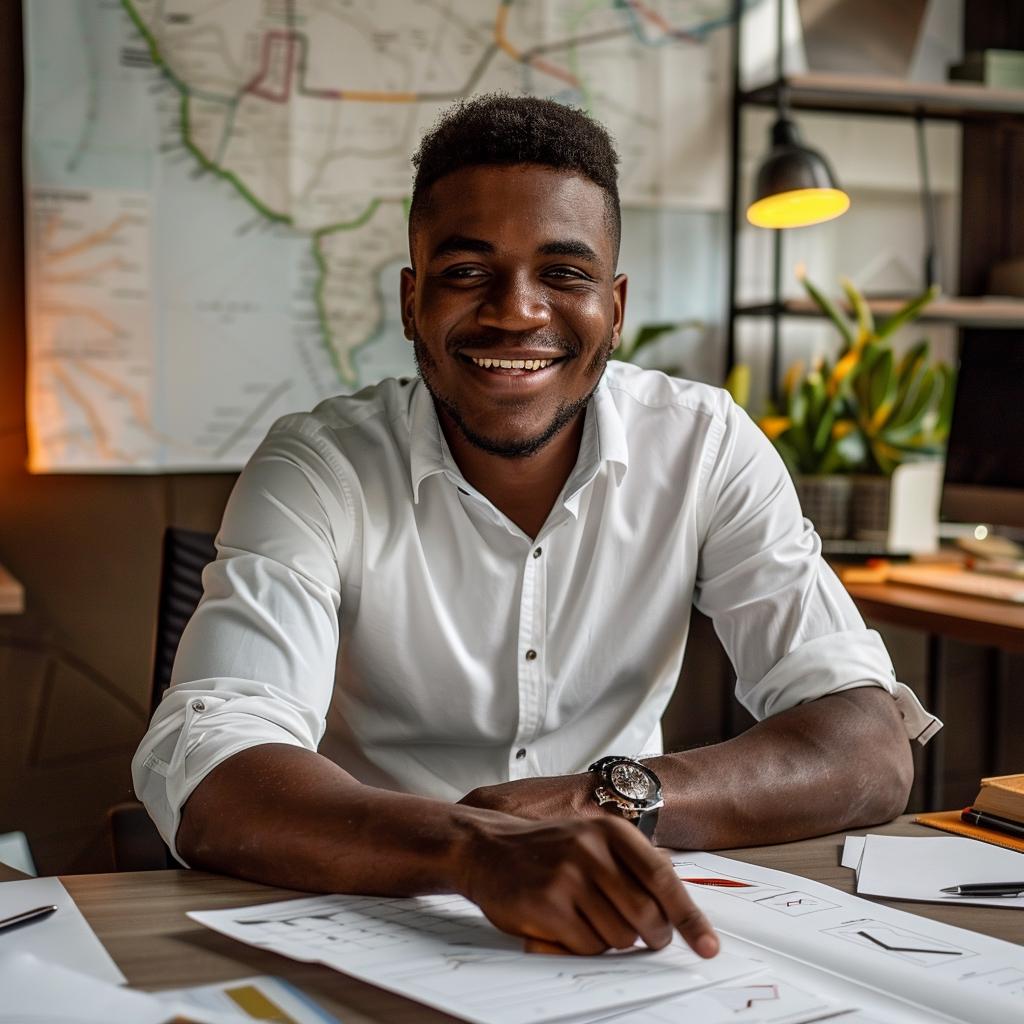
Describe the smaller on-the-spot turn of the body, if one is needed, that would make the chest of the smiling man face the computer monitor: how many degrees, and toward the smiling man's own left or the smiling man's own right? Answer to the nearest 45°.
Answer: approximately 135° to the smiling man's own left

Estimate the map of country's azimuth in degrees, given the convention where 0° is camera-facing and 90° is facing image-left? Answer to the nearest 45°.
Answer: approximately 0°

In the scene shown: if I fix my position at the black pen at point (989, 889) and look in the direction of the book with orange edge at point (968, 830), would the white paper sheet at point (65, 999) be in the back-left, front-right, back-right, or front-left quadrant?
back-left

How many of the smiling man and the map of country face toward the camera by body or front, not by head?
2

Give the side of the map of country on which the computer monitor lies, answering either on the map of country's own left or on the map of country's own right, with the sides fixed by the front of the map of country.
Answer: on the map of country's own left

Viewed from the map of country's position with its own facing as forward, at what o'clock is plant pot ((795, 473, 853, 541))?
The plant pot is roughly at 9 o'clock from the map of country.

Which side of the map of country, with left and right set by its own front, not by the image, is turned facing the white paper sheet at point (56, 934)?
front
